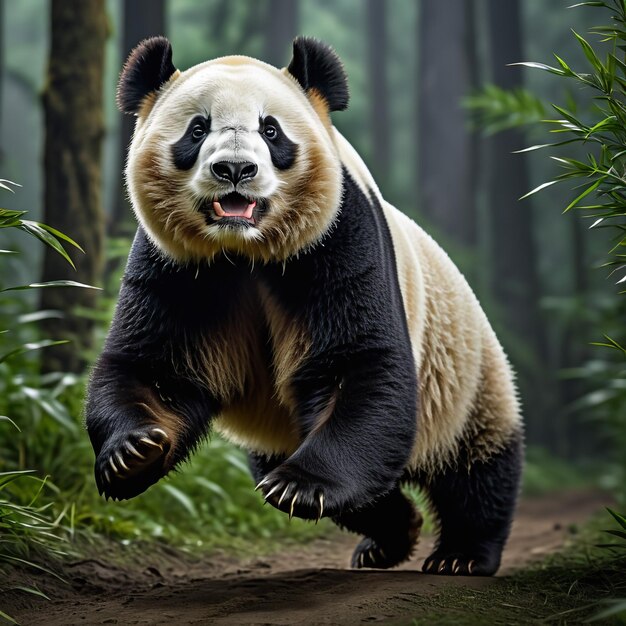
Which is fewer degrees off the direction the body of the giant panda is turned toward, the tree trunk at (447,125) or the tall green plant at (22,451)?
the tall green plant

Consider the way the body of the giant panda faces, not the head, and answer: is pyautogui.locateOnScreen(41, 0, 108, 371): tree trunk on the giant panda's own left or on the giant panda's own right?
on the giant panda's own right

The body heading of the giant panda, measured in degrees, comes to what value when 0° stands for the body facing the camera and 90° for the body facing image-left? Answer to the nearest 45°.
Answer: approximately 45°

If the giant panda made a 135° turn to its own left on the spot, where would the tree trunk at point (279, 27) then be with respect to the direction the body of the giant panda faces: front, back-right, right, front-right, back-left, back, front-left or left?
left

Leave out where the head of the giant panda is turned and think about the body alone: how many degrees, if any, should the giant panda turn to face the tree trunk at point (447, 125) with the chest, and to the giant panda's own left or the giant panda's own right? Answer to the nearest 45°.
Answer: approximately 135° to the giant panda's own right

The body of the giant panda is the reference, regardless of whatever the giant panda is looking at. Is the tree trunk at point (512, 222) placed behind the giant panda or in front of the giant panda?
behind

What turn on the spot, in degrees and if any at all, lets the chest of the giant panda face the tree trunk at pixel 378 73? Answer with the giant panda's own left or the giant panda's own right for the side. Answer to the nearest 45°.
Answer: approximately 135° to the giant panda's own right
